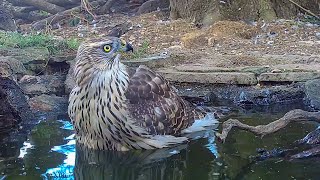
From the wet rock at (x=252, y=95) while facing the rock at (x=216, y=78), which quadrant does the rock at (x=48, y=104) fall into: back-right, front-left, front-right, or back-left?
front-left

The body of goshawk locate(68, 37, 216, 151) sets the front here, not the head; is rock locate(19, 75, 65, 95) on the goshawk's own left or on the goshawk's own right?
on the goshawk's own right

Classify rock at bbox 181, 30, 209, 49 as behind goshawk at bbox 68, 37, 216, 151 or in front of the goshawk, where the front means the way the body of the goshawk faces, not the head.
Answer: behind

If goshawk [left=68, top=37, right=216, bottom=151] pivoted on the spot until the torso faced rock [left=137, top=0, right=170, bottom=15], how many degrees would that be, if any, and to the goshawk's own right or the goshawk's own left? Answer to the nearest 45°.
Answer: approximately 135° to the goshawk's own right

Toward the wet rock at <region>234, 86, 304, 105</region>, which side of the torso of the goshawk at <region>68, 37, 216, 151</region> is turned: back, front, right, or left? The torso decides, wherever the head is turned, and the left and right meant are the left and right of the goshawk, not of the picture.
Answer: back

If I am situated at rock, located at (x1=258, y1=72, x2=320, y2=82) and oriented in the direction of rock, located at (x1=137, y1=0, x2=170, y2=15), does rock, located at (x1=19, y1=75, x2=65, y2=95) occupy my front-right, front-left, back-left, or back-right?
front-left

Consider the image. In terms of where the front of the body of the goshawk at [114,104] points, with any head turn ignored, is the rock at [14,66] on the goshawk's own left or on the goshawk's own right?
on the goshawk's own right

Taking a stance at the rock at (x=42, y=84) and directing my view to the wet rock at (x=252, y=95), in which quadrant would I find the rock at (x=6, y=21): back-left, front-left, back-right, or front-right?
back-left

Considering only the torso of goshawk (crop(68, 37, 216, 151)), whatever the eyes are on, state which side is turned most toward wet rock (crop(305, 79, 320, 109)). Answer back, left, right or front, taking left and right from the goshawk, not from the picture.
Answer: back
